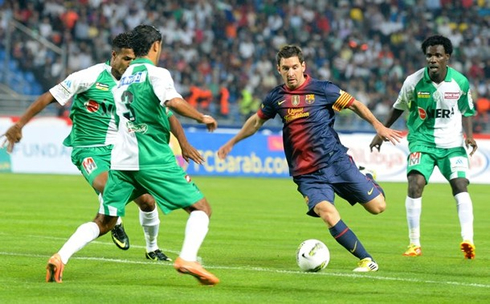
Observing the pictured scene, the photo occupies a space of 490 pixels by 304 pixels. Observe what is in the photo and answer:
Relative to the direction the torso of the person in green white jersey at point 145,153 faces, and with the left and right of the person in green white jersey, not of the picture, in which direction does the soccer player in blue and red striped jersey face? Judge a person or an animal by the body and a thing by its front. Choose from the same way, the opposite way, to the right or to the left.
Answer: the opposite way

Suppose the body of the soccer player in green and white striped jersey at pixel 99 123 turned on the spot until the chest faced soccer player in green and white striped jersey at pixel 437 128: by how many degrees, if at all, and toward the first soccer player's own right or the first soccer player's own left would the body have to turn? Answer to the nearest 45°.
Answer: approximately 45° to the first soccer player's own left

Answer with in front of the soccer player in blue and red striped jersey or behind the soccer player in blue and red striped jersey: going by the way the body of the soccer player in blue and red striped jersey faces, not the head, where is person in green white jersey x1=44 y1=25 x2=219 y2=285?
in front

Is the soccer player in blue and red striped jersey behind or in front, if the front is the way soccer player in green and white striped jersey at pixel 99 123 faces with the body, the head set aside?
in front

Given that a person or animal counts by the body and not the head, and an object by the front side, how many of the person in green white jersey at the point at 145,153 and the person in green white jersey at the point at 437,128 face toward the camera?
1

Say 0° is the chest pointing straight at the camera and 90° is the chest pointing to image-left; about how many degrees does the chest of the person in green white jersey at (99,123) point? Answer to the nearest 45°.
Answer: approximately 315°

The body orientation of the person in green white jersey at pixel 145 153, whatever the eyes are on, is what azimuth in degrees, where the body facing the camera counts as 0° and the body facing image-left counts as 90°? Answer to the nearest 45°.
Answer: approximately 225°

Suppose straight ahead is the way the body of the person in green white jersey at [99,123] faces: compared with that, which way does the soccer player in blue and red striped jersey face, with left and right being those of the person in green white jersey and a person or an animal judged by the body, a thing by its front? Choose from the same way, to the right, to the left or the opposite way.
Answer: to the right

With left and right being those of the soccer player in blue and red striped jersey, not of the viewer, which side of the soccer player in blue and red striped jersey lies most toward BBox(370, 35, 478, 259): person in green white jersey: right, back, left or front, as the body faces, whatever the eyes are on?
back

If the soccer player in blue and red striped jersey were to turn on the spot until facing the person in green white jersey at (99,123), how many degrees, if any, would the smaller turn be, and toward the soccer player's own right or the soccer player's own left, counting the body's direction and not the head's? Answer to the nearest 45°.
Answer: approximately 45° to the soccer player's own right

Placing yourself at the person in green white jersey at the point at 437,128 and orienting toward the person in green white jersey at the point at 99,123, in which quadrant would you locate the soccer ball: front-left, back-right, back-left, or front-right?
front-left

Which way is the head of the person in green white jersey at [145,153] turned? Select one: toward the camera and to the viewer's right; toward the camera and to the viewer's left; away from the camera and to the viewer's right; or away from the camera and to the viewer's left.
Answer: away from the camera and to the viewer's right

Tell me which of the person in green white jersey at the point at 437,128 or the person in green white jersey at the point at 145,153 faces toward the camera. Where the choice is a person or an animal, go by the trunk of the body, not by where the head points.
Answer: the person in green white jersey at the point at 437,128

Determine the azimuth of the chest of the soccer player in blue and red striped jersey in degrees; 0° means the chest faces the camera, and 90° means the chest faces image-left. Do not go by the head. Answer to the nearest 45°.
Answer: approximately 45°

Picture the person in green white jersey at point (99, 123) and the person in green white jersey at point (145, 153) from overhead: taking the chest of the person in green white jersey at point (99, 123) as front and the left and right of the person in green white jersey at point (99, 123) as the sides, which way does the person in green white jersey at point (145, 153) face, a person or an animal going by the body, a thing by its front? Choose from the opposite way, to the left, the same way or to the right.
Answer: to the left

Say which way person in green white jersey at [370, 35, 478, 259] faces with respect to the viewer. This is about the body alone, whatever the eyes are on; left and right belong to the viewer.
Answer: facing the viewer
